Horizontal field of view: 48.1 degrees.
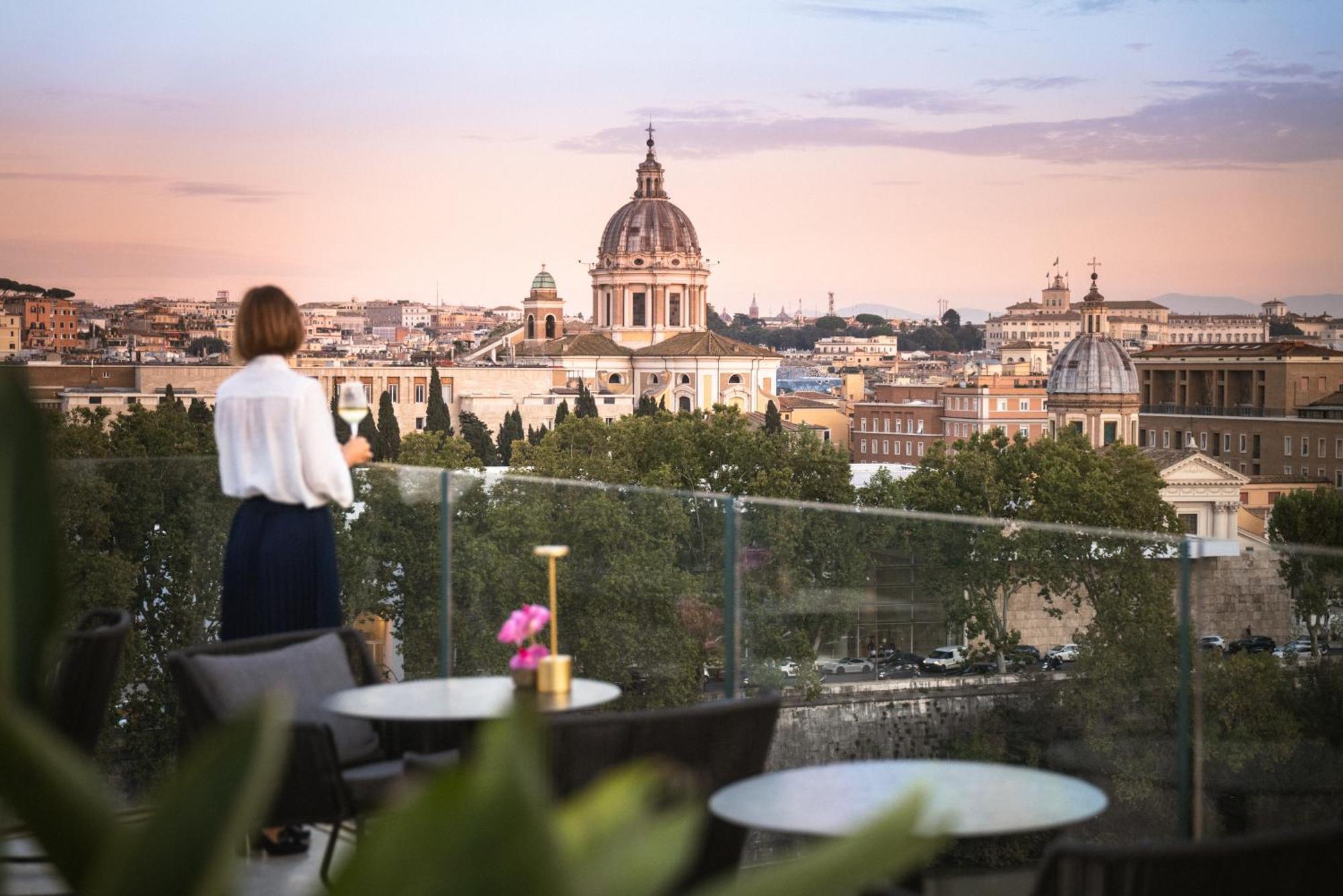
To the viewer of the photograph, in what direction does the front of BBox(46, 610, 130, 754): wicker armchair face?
facing away from the viewer and to the left of the viewer

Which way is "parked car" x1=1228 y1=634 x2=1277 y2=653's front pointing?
to the viewer's left

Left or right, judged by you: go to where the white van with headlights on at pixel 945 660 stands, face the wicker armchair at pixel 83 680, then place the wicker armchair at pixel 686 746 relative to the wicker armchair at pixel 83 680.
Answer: left

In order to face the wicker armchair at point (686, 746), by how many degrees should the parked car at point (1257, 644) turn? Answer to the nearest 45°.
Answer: approximately 45° to its left

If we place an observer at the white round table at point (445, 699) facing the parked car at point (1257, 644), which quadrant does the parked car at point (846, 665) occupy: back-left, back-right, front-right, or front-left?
front-left

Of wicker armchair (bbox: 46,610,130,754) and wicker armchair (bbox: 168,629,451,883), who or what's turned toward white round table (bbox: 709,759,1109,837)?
wicker armchair (bbox: 168,629,451,883)

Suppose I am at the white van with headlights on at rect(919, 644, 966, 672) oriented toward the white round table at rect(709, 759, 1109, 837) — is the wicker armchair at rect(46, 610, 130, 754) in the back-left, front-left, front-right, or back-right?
front-right

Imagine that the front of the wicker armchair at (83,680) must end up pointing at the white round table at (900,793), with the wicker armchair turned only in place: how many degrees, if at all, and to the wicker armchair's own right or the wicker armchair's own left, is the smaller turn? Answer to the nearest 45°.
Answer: approximately 180°

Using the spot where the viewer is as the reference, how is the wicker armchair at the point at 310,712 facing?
facing the viewer and to the right of the viewer

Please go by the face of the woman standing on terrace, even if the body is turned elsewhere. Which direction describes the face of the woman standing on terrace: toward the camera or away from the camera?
away from the camera
